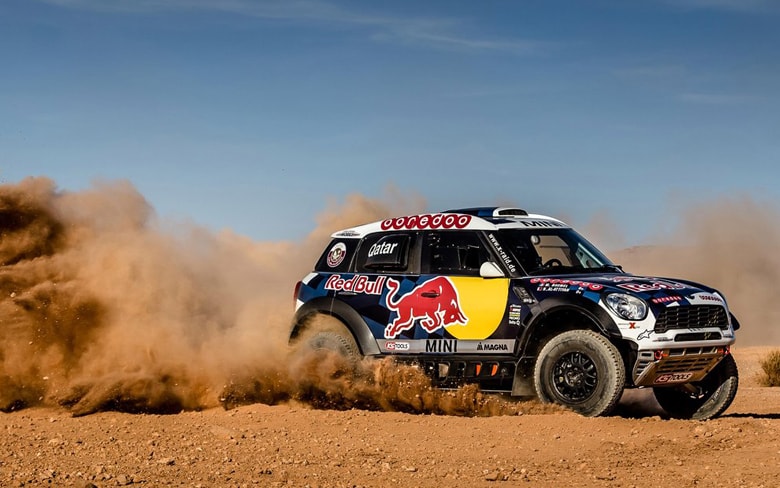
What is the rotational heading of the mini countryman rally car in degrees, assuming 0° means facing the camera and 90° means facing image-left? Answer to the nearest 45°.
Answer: approximately 315°
